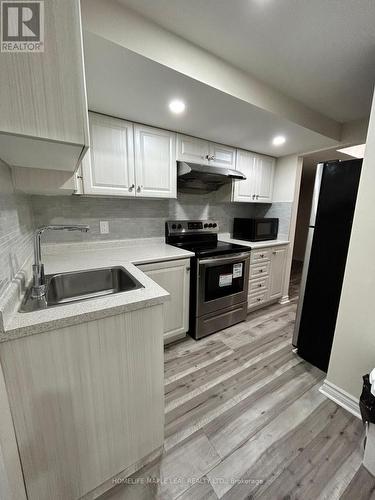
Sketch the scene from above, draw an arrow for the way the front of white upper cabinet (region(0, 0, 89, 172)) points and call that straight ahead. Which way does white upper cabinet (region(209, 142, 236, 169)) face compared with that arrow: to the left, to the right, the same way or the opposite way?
to the right

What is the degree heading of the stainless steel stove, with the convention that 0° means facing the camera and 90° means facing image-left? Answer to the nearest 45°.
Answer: approximately 315°

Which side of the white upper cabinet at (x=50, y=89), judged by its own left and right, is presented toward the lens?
right

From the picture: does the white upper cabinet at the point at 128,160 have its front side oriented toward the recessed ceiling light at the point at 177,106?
yes

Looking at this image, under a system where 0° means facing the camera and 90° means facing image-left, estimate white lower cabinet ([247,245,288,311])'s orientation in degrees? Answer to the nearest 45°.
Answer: approximately 315°

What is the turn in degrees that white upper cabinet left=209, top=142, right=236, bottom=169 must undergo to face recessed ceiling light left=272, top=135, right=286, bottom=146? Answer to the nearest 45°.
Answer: approximately 45° to its left

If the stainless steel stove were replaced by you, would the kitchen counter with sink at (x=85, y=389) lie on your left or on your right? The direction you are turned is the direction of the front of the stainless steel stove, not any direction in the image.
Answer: on your right

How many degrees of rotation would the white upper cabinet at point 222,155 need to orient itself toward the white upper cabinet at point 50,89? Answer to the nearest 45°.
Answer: approximately 45° to its right
